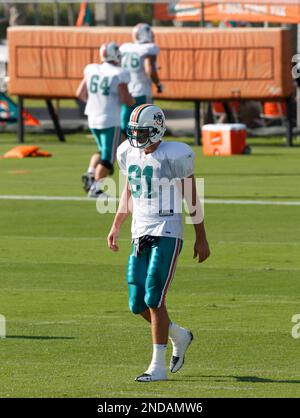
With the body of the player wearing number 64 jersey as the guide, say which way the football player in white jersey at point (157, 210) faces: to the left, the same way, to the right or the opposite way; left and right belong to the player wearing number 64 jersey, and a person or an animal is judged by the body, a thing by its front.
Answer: the opposite way

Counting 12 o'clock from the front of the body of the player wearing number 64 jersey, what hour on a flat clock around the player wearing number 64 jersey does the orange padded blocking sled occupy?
The orange padded blocking sled is roughly at 11 o'clock from the player wearing number 64 jersey.

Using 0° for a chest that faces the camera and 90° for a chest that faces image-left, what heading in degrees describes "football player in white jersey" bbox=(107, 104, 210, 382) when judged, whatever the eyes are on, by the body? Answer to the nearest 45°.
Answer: approximately 45°

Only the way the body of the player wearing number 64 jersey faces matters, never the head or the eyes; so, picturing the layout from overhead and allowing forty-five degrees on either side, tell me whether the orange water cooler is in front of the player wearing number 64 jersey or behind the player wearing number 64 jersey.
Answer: in front

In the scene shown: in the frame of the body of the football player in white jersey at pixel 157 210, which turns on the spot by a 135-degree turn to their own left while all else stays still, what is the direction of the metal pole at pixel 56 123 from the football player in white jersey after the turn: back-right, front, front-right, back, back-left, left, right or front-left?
left

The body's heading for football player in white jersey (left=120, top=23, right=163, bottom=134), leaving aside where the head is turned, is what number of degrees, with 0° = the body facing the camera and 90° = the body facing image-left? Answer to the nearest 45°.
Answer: approximately 225°

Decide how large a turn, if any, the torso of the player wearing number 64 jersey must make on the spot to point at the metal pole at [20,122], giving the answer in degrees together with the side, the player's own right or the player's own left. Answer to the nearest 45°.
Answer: approximately 45° to the player's own left

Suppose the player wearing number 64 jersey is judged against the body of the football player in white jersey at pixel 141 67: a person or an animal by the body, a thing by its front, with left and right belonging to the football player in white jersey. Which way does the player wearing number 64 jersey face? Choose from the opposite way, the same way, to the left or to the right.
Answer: the same way

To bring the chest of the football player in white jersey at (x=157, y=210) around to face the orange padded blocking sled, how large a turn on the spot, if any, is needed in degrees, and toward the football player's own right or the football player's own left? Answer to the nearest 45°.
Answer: approximately 135° to the football player's own right

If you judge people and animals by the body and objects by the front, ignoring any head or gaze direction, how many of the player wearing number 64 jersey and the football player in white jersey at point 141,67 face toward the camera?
0

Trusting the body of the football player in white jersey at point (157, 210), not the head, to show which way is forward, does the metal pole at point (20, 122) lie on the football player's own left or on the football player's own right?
on the football player's own right

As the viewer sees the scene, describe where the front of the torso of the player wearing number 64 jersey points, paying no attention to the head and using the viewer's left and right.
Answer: facing away from the viewer and to the right of the viewer

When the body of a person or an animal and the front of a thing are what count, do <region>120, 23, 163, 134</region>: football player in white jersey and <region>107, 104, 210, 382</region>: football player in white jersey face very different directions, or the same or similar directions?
very different directions
